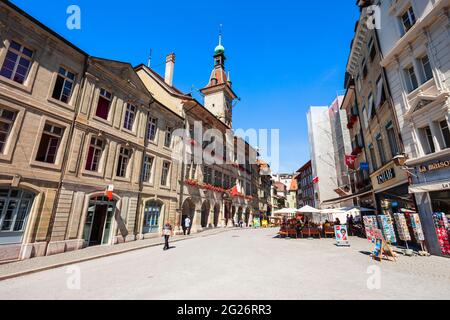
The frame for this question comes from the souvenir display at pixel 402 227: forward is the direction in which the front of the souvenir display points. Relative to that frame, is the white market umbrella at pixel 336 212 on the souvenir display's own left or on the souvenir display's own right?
on the souvenir display's own right

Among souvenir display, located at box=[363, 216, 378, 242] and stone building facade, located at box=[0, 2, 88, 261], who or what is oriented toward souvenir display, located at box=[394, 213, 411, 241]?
the stone building facade

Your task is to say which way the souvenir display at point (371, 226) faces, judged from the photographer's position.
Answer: facing the viewer and to the left of the viewer

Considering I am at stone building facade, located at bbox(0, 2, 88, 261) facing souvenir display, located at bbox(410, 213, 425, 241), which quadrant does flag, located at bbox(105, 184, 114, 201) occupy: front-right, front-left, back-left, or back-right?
front-left

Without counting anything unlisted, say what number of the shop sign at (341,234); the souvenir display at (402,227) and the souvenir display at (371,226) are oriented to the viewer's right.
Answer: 0

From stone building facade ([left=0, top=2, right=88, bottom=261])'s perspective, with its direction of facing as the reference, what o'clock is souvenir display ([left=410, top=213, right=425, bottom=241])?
The souvenir display is roughly at 12 o'clock from the stone building facade.

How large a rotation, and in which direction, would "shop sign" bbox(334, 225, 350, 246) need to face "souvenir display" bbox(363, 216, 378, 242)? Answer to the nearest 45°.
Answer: approximately 45° to its left

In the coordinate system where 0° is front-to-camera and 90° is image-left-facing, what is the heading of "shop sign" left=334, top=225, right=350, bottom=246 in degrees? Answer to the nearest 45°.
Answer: approximately 0°

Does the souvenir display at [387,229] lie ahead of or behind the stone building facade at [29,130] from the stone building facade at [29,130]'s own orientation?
ahead

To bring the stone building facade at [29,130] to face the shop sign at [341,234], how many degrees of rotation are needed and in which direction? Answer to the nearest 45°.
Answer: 0° — it already faces it

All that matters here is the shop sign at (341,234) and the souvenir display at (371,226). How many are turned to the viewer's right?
0

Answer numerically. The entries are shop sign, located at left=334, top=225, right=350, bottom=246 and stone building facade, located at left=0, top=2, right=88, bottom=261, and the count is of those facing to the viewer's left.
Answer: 0

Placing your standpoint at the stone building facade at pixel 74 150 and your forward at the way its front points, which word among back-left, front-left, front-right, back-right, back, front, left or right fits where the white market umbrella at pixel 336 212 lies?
front-left

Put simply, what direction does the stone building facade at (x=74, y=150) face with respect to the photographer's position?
facing the viewer and to the right of the viewer

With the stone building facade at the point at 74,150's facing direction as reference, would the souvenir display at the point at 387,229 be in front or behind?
in front

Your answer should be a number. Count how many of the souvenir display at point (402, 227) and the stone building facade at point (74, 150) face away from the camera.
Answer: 0

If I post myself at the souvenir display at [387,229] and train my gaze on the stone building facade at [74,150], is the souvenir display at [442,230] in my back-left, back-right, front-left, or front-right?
back-left

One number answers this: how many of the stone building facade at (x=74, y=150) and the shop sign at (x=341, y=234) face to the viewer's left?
0

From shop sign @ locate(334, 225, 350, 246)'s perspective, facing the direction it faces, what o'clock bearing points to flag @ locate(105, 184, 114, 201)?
The flag is roughly at 2 o'clock from the shop sign.
